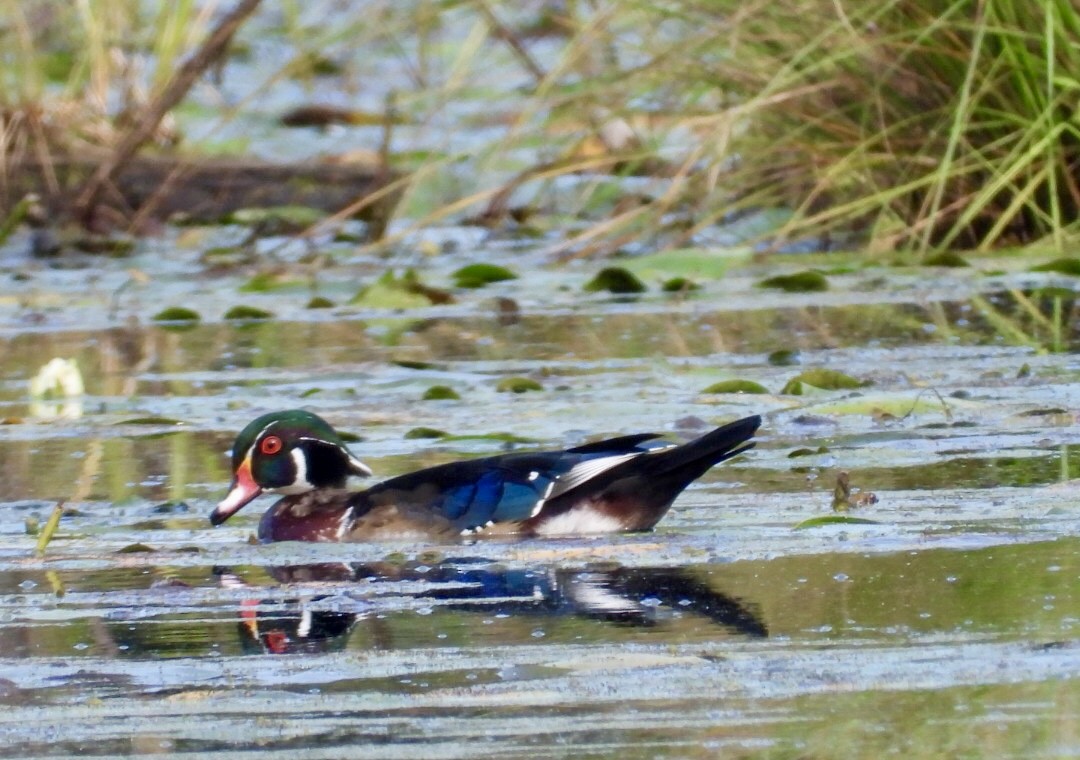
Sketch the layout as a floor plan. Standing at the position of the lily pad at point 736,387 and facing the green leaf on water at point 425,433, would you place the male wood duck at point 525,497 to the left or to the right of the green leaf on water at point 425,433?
left

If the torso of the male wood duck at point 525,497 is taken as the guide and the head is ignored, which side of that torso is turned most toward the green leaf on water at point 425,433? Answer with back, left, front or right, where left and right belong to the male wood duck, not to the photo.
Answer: right

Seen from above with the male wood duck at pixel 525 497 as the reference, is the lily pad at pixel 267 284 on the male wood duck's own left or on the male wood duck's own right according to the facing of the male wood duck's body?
on the male wood duck's own right

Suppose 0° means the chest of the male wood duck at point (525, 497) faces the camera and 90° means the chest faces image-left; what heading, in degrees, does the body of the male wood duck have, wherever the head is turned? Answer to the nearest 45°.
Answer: approximately 90°

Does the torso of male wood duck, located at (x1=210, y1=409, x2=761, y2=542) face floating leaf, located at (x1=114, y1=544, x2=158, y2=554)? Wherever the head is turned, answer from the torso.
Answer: yes

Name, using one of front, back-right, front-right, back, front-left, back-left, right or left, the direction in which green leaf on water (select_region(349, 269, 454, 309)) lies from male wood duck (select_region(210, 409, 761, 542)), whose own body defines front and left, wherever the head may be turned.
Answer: right

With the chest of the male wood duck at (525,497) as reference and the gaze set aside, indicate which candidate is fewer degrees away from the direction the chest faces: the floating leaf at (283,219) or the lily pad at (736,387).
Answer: the floating leaf

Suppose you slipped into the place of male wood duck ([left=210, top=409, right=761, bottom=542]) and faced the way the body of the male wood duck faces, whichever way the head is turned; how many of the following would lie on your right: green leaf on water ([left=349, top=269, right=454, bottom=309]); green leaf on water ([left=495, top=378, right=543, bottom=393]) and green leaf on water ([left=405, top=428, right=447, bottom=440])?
3

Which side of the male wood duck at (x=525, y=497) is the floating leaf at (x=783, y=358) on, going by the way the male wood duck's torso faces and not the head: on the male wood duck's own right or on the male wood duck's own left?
on the male wood duck's own right

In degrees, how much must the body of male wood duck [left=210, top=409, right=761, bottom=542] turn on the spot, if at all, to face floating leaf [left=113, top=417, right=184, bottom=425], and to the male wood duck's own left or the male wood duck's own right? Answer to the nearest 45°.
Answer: approximately 45° to the male wood duck's own right

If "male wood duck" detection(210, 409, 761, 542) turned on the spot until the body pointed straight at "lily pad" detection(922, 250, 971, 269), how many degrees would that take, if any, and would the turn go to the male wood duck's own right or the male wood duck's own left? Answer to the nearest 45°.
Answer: approximately 135° to the male wood duck's own right

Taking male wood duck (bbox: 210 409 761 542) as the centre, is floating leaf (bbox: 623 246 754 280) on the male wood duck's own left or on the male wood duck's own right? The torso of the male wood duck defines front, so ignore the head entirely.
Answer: on the male wood duck's own right
